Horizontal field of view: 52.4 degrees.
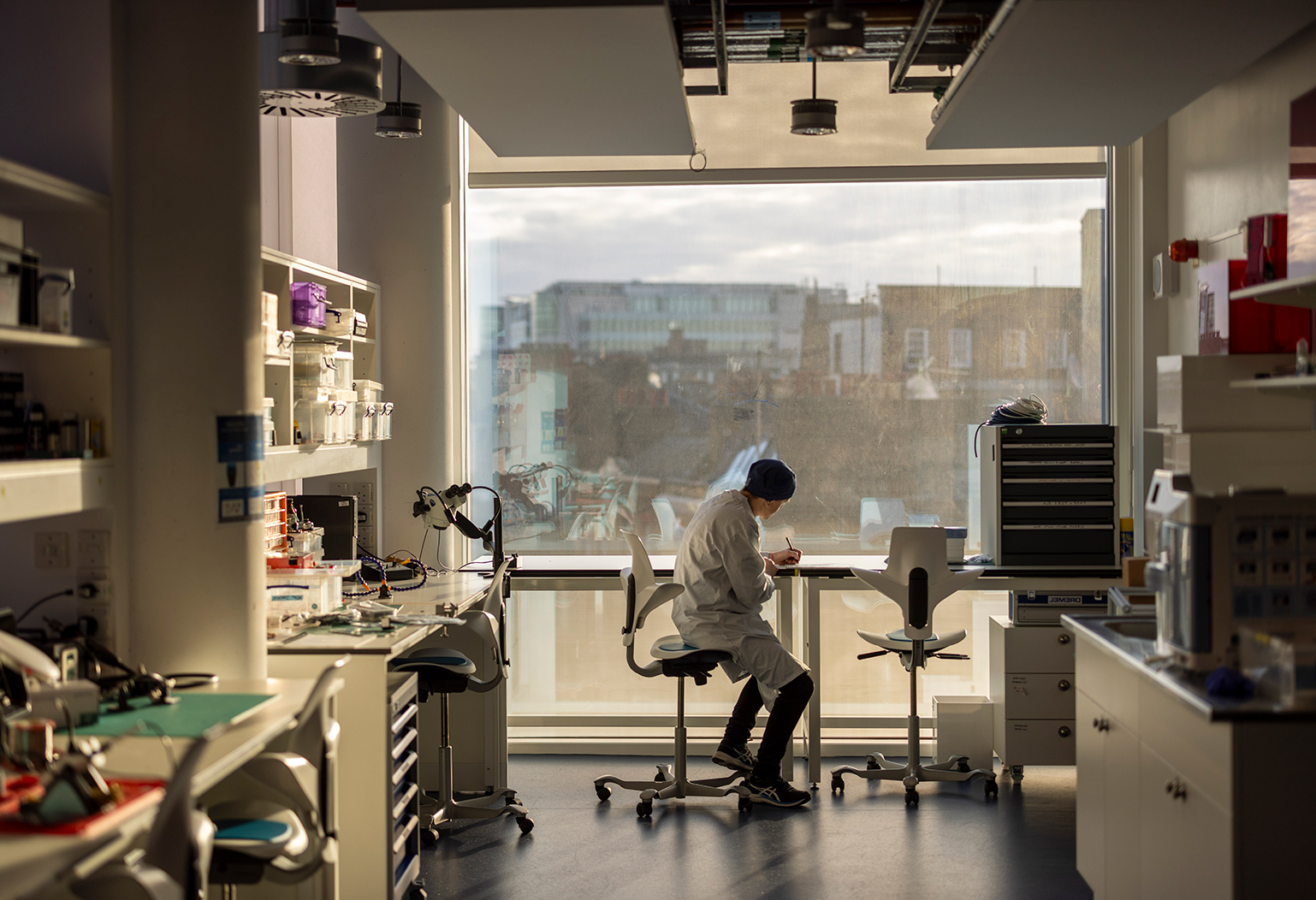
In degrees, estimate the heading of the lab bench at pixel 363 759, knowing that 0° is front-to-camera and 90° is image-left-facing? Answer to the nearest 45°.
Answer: approximately 270°

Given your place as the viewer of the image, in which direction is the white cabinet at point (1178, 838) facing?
facing to the left of the viewer

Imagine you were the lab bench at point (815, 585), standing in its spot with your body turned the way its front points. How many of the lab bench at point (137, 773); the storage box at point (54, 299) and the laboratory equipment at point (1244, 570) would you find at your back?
0

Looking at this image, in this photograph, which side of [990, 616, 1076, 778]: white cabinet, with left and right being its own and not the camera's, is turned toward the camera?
front

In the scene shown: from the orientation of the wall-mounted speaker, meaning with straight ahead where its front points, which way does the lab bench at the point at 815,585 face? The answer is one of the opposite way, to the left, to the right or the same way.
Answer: to the left

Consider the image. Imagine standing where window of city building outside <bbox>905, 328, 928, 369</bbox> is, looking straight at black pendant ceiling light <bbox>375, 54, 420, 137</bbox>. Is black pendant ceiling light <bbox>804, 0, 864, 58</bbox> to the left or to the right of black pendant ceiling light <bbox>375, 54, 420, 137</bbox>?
left

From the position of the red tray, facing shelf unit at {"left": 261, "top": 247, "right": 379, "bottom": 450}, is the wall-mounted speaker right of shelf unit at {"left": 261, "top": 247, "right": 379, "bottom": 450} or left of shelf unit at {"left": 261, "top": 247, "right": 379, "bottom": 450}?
right

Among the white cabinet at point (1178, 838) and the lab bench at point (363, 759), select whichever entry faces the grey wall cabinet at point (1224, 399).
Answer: the lab bench

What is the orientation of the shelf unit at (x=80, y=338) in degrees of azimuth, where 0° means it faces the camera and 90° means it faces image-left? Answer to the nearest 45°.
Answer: approximately 270°

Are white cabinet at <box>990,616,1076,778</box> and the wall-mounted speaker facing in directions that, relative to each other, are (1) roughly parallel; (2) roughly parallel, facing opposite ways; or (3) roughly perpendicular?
roughly perpendicular

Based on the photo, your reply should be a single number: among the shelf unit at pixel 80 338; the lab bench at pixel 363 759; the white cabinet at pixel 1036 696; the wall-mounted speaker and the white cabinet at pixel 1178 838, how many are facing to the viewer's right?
2

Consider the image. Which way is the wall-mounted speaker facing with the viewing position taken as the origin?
facing to the left of the viewer

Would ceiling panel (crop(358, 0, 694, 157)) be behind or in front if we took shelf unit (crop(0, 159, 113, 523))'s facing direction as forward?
in front

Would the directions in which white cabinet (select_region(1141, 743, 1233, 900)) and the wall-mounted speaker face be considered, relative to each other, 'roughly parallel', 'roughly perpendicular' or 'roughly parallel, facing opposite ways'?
roughly parallel

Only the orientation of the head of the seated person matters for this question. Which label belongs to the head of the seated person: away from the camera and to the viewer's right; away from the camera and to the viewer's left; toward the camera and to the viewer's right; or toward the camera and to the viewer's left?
away from the camera and to the viewer's right

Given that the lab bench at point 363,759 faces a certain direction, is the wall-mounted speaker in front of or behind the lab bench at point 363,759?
in front
